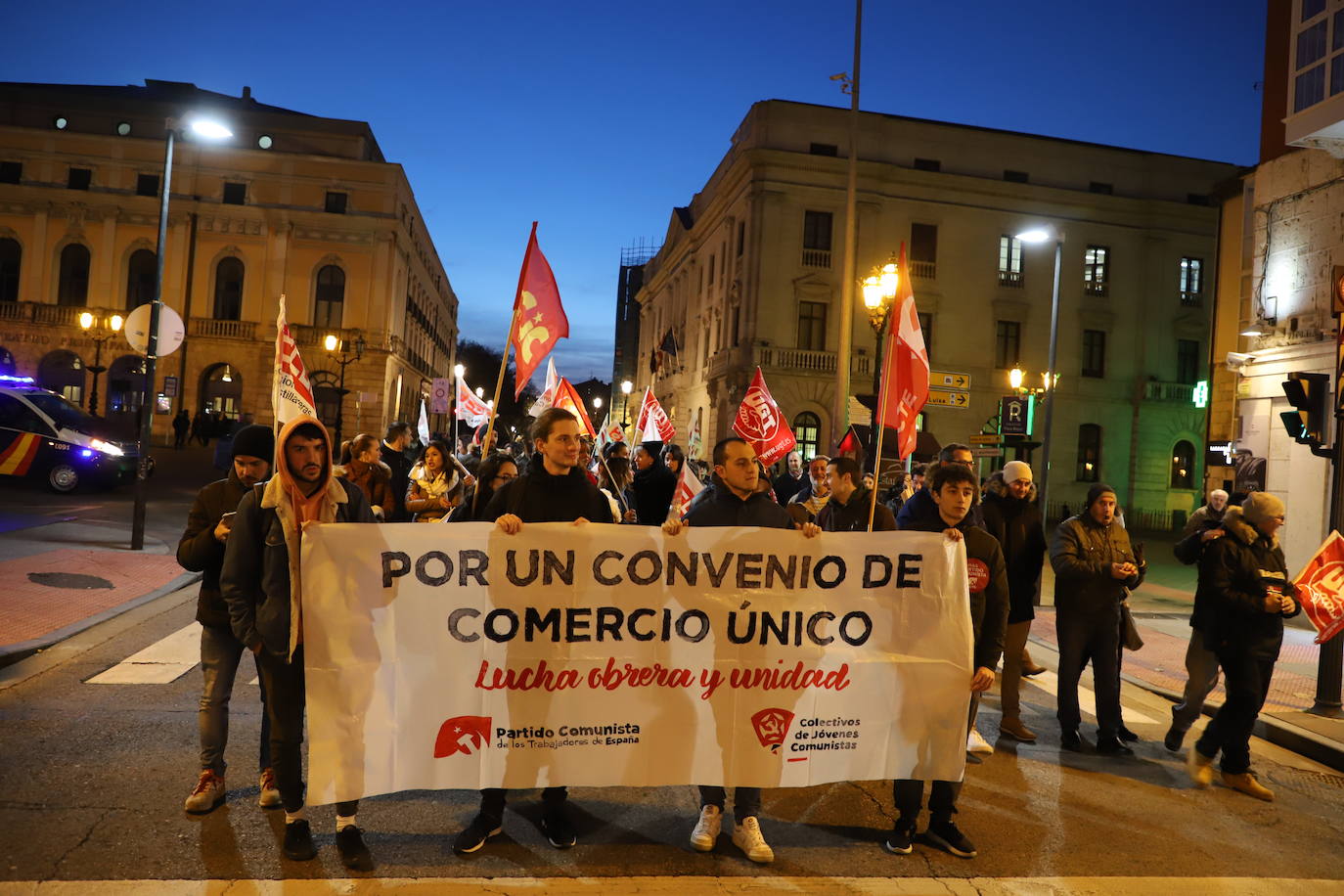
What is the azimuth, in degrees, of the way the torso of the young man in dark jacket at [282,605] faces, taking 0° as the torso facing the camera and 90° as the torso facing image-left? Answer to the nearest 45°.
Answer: approximately 0°

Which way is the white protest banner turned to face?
toward the camera

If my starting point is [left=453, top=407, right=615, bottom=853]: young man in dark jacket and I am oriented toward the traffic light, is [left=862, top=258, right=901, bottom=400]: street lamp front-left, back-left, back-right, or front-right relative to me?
front-left

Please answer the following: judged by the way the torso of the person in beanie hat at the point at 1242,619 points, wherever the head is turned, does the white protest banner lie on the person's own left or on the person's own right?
on the person's own right

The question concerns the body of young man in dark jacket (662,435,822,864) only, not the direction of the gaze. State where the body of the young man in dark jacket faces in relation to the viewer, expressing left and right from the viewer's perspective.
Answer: facing the viewer

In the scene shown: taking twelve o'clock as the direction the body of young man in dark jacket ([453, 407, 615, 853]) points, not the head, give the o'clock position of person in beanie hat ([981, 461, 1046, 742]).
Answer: The person in beanie hat is roughly at 8 o'clock from the young man in dark jacket.

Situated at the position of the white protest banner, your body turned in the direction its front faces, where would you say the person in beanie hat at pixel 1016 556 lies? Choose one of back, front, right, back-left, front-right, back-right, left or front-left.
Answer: back-left

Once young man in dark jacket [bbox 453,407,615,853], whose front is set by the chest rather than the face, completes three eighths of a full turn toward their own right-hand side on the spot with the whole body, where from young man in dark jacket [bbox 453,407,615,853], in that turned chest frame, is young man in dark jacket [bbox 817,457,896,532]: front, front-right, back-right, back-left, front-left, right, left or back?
right

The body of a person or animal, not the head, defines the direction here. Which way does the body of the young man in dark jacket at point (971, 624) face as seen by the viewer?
toward the camera
